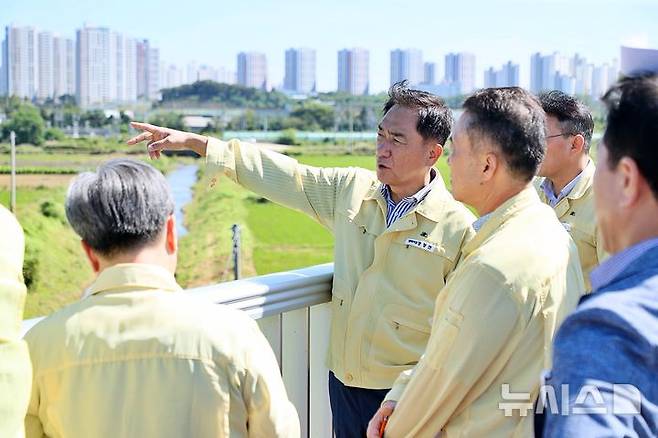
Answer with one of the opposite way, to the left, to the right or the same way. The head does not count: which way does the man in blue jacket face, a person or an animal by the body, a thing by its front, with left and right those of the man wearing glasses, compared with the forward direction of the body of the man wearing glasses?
to the right

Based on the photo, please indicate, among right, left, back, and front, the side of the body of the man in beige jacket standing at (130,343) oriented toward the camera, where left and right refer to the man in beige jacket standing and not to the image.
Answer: back

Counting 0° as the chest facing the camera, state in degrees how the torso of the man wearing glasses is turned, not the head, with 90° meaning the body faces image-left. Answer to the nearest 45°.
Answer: approximately 45°

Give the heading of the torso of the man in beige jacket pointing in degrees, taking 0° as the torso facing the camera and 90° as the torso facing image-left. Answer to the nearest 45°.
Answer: approximately 45°

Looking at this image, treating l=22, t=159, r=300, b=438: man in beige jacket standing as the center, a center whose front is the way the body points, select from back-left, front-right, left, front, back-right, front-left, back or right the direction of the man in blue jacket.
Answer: back-right

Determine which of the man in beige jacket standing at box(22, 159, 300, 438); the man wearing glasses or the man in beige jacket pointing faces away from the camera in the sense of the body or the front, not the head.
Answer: the man in beige jacket standing

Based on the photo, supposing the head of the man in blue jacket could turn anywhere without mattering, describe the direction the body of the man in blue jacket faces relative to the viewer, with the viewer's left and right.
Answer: facing away from the viewer and to the left of the viewer

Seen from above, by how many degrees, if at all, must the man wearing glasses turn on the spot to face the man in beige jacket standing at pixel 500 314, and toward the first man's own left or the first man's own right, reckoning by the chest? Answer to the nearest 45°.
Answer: approximately 45° to the first man's own left

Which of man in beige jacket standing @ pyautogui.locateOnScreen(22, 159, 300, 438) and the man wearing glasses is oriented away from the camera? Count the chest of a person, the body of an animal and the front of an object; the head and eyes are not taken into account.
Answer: the man in beige jacket standing
